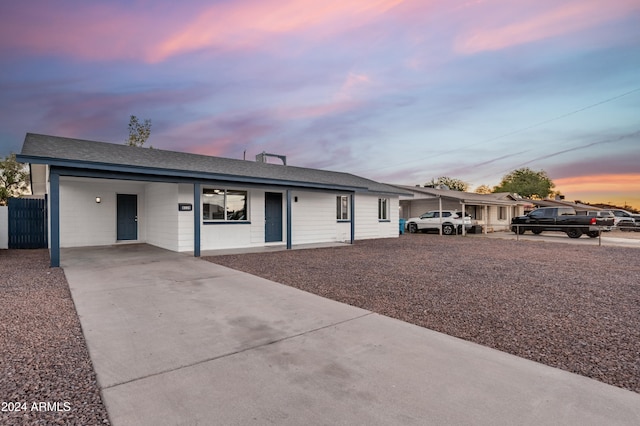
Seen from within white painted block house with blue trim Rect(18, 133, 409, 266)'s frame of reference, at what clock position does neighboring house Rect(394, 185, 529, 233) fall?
The neighboring house is roughly at 10 o'clock from the white painted block house with blue trim.

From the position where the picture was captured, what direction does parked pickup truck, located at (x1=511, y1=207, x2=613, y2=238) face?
facing away from the viewer and to the left of the viewer

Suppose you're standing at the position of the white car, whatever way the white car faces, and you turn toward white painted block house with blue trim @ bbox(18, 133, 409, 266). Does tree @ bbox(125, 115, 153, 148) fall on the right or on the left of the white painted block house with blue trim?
right

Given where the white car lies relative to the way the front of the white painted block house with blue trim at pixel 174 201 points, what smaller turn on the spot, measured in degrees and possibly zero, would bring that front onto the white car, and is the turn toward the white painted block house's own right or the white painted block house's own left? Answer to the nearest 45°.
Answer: approximately 45° to the white painted block house's own left

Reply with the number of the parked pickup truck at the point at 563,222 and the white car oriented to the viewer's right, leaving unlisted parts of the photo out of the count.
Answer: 0
